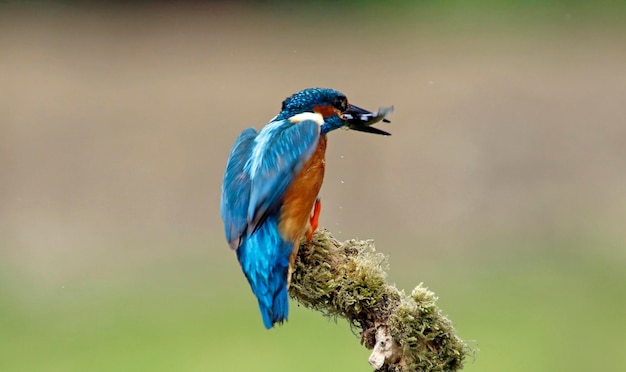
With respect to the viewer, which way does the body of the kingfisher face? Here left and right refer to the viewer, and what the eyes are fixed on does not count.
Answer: facing away from the viewer and to the right of the viewer
